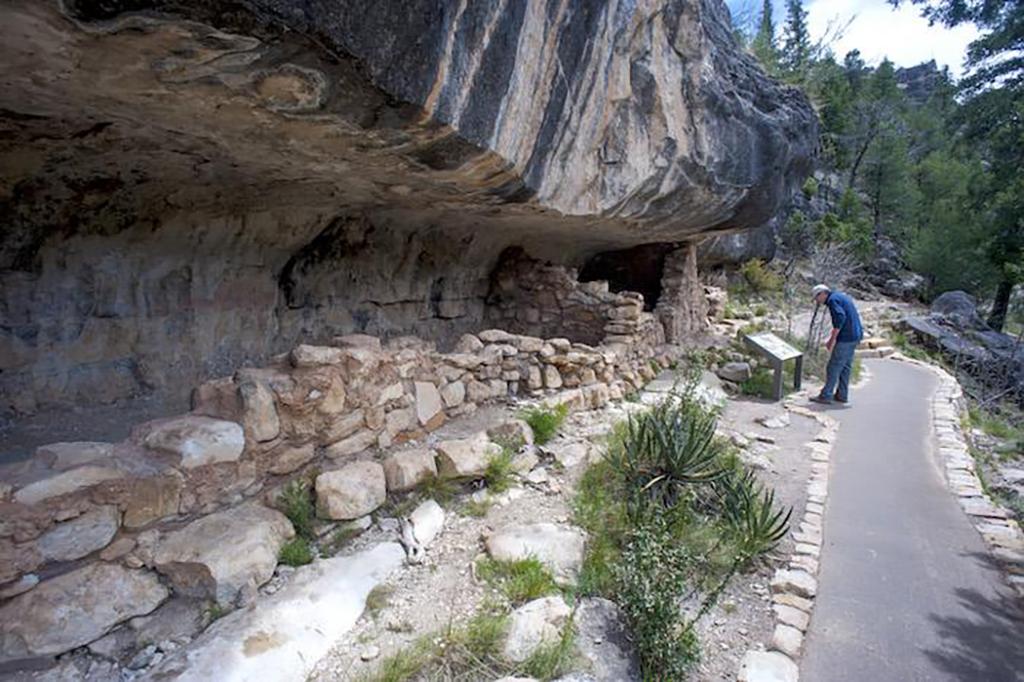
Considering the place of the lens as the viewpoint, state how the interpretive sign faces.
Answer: facing the viewer and to the right of the viewer

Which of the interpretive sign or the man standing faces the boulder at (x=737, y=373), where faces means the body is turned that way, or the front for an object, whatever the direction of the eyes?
the man standing

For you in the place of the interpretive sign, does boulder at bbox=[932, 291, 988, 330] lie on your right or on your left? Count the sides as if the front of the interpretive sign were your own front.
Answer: on your left

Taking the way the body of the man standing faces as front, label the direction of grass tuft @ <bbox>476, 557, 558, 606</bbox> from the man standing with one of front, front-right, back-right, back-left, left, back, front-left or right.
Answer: left

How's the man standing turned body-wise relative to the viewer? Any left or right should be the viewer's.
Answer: facing to the left of the viewer

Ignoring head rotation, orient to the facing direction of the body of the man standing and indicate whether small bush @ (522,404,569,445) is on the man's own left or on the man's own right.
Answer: on the man's own left

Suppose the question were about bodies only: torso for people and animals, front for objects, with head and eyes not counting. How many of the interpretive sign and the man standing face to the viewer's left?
1

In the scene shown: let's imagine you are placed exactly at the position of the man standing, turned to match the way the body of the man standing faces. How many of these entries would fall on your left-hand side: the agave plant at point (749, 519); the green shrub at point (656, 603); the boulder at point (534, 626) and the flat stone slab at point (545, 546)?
4

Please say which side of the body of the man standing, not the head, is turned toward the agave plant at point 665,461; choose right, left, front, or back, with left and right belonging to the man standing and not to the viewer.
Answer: left

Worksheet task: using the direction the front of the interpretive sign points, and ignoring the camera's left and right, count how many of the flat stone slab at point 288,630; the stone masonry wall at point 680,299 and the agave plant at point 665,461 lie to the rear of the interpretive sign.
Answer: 1

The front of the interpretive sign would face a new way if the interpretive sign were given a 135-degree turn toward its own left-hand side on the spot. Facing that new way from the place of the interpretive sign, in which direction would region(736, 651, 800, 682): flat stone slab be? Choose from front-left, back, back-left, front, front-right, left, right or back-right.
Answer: back
